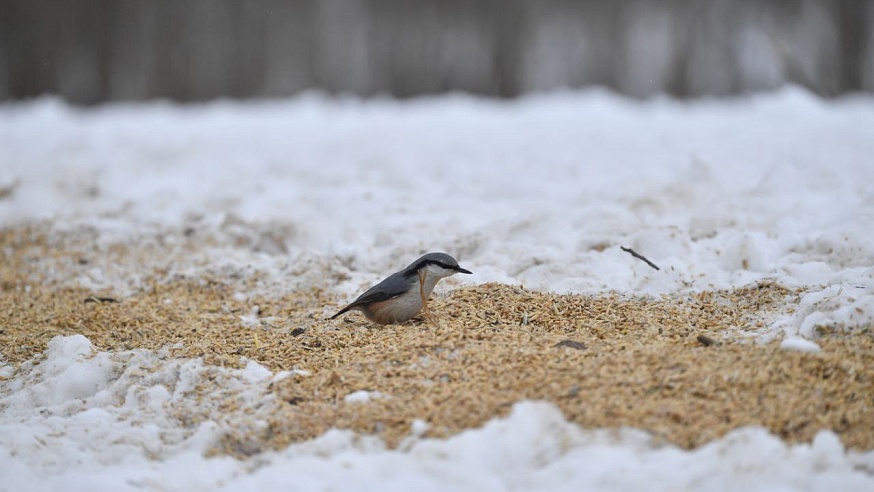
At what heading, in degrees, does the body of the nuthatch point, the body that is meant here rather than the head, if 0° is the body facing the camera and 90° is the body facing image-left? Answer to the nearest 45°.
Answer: approximately 270°
